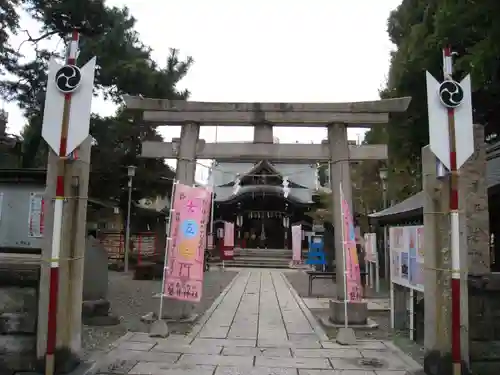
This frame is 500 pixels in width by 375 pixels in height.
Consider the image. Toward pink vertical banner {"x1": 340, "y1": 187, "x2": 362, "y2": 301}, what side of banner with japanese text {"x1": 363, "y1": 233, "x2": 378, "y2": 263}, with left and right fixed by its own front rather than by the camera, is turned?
front

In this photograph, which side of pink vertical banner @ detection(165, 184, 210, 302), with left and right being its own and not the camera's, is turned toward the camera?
front

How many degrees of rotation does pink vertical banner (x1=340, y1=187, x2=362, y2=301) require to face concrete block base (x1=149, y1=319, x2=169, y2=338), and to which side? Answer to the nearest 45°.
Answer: approximately 45° to its right

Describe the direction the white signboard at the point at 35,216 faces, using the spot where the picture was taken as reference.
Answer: facing the viewer

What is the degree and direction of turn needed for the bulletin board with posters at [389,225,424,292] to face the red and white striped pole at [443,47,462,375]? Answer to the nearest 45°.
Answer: approximately 45° to its left

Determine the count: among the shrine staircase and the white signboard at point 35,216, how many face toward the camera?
2

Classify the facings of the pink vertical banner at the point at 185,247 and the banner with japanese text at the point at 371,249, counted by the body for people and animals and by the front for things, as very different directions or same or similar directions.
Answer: same or similar directions

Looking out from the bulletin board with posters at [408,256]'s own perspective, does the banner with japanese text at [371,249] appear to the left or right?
on its right

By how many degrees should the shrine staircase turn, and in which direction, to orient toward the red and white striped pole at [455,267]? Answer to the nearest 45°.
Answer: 0° — it already faces it

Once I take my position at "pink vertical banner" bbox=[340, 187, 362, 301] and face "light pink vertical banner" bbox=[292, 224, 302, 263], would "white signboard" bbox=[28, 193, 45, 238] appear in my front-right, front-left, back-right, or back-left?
front-left

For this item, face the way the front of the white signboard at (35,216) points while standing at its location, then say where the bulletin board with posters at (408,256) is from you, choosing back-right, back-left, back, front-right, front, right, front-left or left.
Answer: front-left

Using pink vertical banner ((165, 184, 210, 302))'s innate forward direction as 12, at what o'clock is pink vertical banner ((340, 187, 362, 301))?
pink vertical banner ((340, 187, 362, 301)) is roughly at 9 o'clock from pink vertical banner ((165, 184, 210, 302)).

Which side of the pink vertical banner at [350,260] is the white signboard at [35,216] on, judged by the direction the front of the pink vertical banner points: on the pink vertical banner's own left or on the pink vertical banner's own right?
on the pink vertical banner's own right

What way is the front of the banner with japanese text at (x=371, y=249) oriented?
toward the camera
